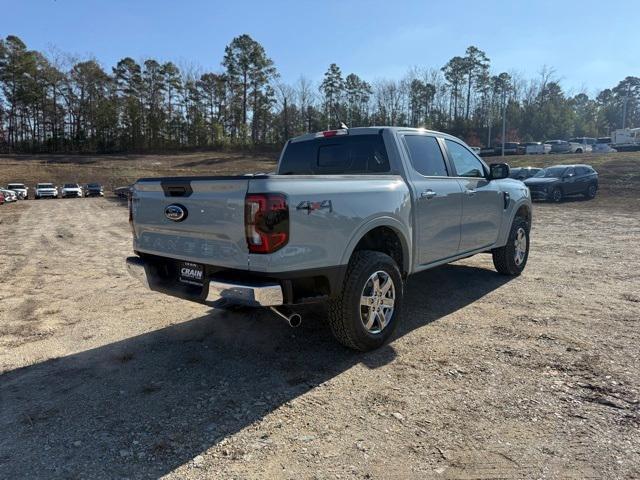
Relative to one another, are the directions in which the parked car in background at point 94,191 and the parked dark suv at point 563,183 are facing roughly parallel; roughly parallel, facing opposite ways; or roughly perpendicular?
roughly perpendicular

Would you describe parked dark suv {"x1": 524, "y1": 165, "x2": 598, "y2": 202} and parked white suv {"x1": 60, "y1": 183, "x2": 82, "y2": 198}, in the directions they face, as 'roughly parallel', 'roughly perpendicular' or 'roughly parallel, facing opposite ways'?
roughly perpendicular

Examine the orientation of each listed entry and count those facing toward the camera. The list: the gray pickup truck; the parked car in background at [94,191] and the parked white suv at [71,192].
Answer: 2

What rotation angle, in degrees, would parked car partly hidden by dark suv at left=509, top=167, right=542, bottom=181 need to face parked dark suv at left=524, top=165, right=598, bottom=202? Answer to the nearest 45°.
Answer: approximately 45° to its left

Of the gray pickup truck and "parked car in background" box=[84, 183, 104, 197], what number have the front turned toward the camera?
1

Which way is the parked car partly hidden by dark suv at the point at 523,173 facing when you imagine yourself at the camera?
facing the viewer and to the left of the viewer

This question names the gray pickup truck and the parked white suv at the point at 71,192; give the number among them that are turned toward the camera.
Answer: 1

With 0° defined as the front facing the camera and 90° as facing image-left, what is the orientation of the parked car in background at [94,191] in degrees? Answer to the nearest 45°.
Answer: approximately 0°

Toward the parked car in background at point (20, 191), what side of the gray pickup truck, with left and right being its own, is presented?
left

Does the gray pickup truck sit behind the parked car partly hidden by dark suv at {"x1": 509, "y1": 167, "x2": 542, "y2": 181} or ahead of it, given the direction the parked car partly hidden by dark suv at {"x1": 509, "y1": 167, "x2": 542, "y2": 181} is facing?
ahead

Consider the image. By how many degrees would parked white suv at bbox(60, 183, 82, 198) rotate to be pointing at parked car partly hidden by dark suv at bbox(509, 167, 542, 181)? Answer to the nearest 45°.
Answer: approximately 45° to its left
